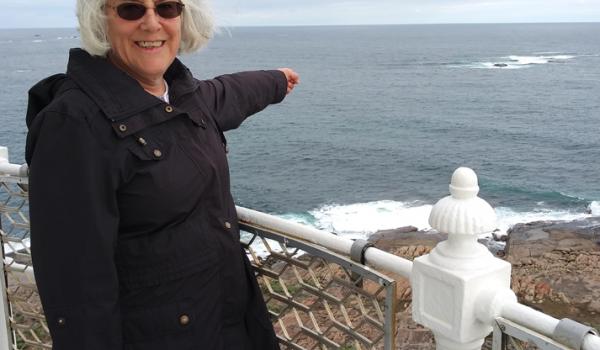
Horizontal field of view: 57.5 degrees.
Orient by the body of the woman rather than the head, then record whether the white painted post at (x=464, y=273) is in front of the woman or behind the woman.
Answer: in front

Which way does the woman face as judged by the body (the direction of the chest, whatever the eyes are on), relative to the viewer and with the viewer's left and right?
facing the viewer and to the right of the viewer

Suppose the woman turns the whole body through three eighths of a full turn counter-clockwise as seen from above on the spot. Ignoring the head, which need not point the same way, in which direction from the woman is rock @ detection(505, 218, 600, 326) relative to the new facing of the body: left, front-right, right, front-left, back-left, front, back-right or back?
front-right
